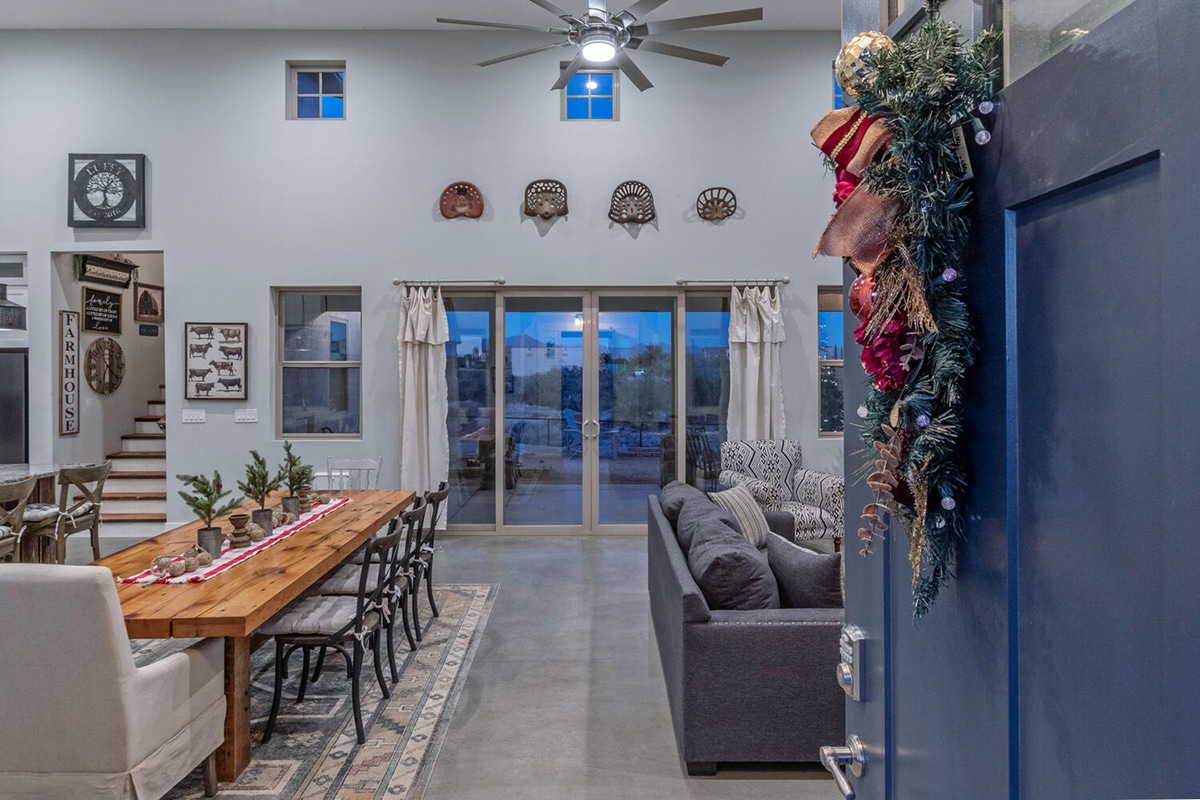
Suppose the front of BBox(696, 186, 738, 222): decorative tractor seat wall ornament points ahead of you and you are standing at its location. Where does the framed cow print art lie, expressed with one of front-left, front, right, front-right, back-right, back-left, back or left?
right

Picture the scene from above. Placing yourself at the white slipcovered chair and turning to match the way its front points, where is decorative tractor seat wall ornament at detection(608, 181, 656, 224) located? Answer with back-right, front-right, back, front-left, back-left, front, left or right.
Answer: front

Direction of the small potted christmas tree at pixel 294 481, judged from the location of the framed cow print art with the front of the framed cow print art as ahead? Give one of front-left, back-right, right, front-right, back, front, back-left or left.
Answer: front

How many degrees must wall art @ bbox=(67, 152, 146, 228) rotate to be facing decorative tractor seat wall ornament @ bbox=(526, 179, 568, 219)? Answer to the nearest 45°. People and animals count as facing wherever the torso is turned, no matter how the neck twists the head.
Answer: approximately 45° to its left

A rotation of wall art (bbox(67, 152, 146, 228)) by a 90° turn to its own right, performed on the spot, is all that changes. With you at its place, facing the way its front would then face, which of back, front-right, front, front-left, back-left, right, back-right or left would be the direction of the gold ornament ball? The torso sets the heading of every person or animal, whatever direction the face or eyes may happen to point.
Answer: left

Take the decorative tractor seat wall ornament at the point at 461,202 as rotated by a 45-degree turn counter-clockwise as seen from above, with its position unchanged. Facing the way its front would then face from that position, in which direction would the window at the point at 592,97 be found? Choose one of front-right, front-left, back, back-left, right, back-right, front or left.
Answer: front-left

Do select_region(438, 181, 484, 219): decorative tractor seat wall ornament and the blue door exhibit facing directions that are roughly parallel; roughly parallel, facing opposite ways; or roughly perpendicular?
roughly perpendicular

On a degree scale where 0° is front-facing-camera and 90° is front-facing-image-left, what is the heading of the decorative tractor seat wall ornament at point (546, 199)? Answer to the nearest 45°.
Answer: approximately 0°

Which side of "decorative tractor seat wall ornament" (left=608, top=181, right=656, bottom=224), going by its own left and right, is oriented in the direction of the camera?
front

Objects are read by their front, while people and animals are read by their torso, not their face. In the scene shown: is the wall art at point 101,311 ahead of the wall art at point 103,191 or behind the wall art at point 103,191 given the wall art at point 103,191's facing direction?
behind

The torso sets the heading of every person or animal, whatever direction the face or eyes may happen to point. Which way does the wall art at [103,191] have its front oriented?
toward the camera

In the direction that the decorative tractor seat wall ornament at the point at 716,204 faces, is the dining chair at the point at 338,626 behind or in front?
in front

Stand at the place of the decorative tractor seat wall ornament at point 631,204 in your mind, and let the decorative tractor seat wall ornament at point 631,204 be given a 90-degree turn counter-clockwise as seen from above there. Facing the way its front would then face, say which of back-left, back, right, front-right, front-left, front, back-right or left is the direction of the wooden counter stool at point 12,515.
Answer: back-right

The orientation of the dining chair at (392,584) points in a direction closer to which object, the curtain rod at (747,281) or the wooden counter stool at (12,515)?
the wooden counter stool

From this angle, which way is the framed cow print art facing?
toward the camera
